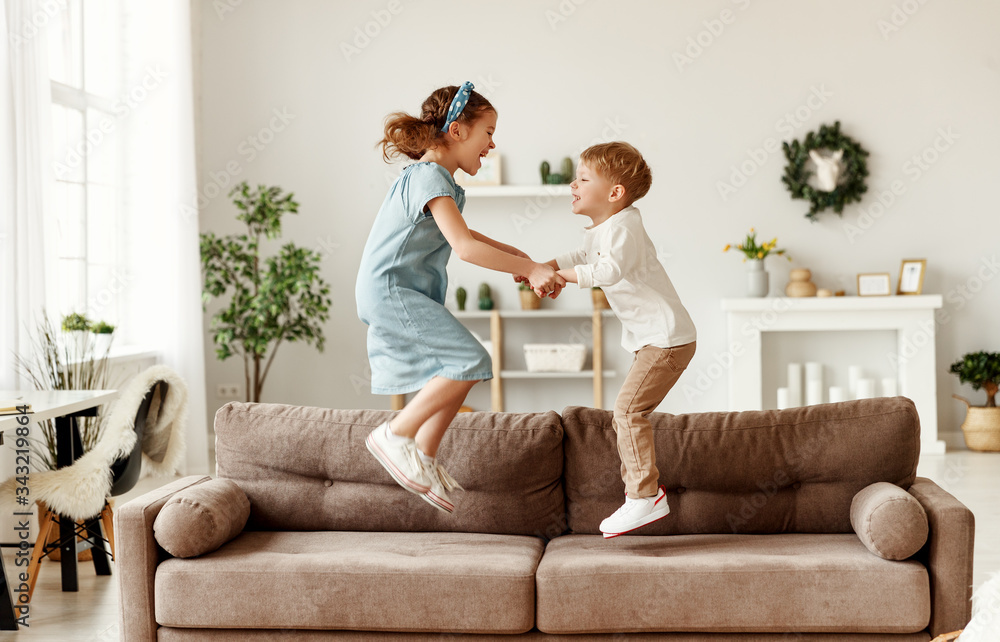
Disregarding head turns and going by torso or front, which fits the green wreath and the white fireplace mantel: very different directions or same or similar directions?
same or similar directions

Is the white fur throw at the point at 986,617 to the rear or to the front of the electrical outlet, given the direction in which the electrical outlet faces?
to the front

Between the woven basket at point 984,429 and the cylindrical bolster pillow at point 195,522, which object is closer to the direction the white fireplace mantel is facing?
the cylindrical bolster pillow

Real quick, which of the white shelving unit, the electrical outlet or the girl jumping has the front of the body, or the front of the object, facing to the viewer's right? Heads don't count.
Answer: the girl jumping

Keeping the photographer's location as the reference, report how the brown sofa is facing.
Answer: facing the viewer

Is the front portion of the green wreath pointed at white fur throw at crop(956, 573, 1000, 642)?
yes

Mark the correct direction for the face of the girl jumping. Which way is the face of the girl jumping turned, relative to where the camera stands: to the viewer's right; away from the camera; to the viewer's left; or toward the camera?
to the viewer's right

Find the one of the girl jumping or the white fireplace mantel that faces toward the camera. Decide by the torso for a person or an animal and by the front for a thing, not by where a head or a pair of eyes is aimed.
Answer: the white fireplace mantel

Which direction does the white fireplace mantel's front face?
toward the camera

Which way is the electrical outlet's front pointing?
toward the camera

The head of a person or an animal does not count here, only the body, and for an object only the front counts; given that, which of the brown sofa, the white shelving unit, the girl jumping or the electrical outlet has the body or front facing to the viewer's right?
the girl jumping

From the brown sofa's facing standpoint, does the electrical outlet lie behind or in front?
behind

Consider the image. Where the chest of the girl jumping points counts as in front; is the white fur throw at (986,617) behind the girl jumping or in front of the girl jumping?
in front

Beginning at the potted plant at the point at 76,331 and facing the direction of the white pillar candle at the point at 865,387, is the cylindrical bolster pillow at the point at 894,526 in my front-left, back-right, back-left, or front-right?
front-right
